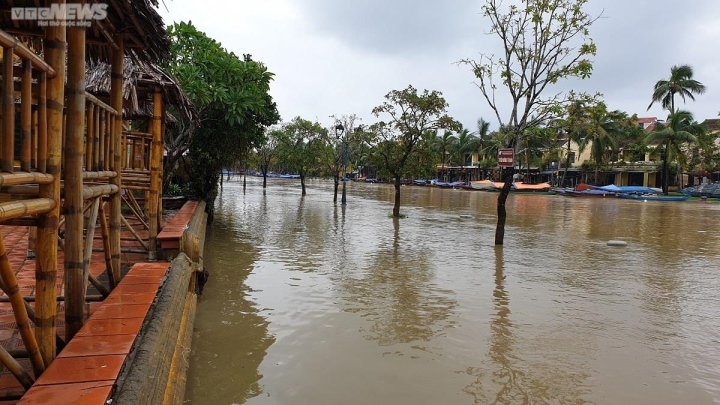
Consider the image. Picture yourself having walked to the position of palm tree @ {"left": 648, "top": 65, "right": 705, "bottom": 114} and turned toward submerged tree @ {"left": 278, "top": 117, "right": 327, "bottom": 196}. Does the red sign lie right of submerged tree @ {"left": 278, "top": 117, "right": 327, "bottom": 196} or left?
left

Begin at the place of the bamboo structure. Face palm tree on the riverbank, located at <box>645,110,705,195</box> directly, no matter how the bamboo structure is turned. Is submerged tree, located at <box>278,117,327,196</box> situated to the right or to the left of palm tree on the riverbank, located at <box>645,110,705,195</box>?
left

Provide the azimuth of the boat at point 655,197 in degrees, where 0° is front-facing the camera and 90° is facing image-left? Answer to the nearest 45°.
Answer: approximately 90°

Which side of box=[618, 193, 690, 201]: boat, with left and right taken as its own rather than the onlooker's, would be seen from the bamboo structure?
left
